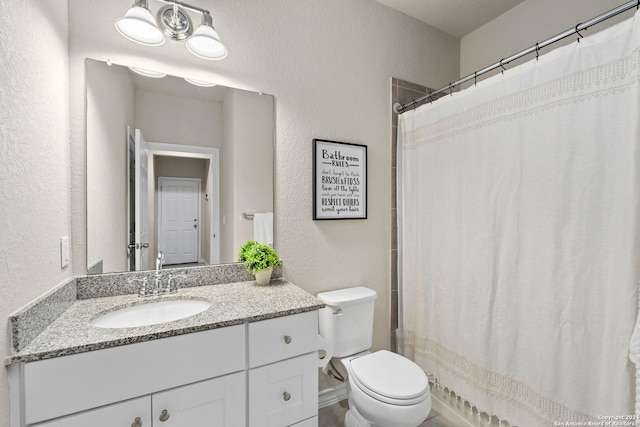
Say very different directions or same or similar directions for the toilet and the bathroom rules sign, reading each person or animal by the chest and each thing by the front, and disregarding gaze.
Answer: same or similar directions

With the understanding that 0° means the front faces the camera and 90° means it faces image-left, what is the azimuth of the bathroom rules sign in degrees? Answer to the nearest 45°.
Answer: approximately 315°

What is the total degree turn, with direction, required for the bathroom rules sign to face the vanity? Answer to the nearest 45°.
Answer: approximately 90° to its right

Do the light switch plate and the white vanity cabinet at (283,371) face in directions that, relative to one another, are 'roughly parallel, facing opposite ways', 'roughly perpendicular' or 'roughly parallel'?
roughly perpendicular

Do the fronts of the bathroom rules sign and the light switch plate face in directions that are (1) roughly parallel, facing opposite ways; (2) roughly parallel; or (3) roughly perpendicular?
roughly perpendicular

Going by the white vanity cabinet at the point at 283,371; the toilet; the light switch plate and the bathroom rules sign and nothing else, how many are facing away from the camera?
0

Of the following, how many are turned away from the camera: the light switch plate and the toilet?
0

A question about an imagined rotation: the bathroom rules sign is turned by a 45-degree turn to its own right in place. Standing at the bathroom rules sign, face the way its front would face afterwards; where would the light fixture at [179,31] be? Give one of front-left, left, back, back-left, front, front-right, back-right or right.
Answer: front-right

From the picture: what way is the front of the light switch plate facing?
to the viewer's right

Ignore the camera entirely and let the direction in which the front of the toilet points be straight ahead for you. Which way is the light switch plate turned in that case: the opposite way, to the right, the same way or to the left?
to the left

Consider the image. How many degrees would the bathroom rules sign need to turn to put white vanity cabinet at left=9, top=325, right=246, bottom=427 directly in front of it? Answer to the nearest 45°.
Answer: approximately 90° to its right
